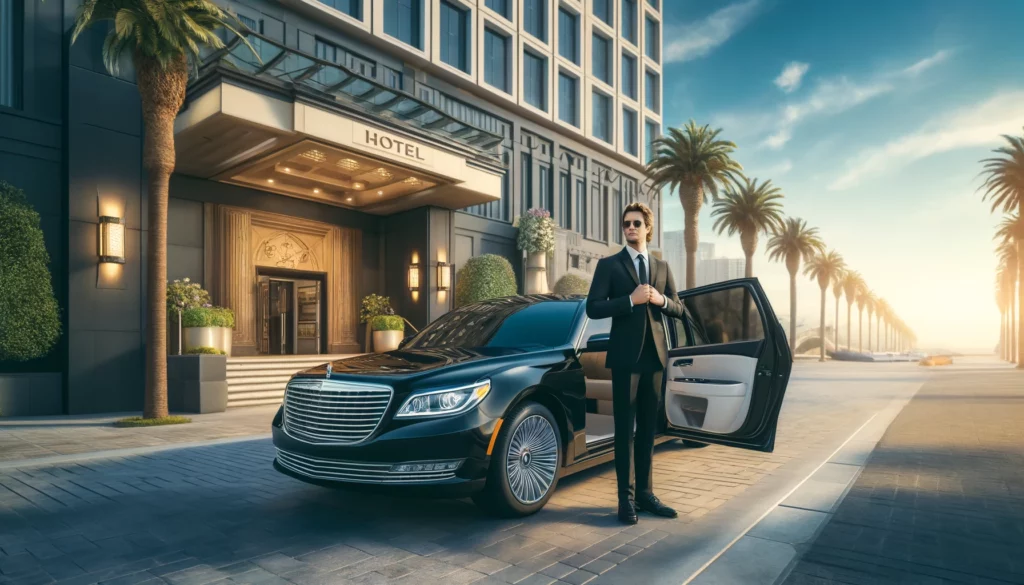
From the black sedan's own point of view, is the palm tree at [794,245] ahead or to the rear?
to the rear

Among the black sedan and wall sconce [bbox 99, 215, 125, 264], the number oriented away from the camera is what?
0

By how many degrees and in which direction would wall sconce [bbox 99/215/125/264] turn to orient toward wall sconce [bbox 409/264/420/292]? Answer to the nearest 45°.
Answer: approximately 90° to its left
